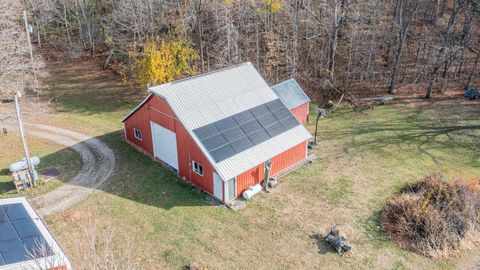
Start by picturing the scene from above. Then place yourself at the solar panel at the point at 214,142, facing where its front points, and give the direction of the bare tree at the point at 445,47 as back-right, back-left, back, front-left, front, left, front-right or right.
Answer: left

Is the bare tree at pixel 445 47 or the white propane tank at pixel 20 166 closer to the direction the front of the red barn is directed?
the white propane tank

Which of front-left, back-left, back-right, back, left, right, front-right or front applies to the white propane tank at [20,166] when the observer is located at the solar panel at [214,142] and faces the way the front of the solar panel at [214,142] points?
back-right

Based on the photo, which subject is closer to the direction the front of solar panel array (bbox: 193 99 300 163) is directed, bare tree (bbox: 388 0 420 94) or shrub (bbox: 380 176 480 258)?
the shrub

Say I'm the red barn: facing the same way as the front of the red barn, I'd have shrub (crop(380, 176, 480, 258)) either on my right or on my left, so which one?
on my left

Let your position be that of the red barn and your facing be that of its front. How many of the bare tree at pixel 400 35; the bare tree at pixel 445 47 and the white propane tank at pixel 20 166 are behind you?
2

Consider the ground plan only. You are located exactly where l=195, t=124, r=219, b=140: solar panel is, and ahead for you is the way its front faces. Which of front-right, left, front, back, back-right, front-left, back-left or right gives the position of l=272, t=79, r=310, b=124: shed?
left

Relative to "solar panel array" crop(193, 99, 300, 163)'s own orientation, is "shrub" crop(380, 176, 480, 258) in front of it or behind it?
in front

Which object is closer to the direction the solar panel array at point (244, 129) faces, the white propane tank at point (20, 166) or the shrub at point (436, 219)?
the shrub

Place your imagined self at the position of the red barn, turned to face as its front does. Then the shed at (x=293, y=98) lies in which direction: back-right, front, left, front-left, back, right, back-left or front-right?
back

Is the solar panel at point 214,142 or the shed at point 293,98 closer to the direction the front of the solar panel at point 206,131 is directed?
the solar panel

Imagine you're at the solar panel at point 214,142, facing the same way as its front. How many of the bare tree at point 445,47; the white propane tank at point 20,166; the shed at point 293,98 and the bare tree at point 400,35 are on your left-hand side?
3

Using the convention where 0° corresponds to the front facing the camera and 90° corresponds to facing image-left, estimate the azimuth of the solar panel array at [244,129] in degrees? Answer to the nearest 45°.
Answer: approximately 315°

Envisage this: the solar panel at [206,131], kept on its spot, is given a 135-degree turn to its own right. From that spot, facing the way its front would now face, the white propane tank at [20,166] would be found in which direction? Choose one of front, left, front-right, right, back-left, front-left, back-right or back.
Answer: front

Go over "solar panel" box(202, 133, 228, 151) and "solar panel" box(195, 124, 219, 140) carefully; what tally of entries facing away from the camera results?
0

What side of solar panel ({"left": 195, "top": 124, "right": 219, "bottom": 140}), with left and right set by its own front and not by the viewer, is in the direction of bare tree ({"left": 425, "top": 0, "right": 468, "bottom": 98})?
left
